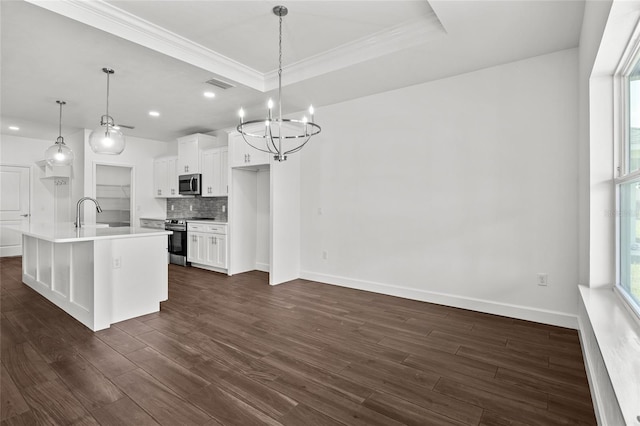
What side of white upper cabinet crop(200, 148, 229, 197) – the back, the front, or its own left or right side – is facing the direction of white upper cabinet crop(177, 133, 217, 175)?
right

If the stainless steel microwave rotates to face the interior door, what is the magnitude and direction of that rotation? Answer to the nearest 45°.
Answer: approximately 90° to its right

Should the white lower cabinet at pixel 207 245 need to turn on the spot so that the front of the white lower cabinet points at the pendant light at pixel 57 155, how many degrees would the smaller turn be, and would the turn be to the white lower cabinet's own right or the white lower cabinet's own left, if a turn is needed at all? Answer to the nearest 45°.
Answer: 0° — it already faces it

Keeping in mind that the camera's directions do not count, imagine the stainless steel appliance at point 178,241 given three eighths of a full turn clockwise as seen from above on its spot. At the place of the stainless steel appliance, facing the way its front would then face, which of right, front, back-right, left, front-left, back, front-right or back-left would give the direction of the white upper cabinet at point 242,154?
back-right

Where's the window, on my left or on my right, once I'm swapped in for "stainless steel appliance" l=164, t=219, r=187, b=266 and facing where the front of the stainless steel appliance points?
on my left

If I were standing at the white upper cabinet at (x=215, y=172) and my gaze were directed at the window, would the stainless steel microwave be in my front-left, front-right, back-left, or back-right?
back-right

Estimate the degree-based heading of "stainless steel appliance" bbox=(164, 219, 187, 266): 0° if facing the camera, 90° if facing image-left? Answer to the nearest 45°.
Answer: approximately 45°
